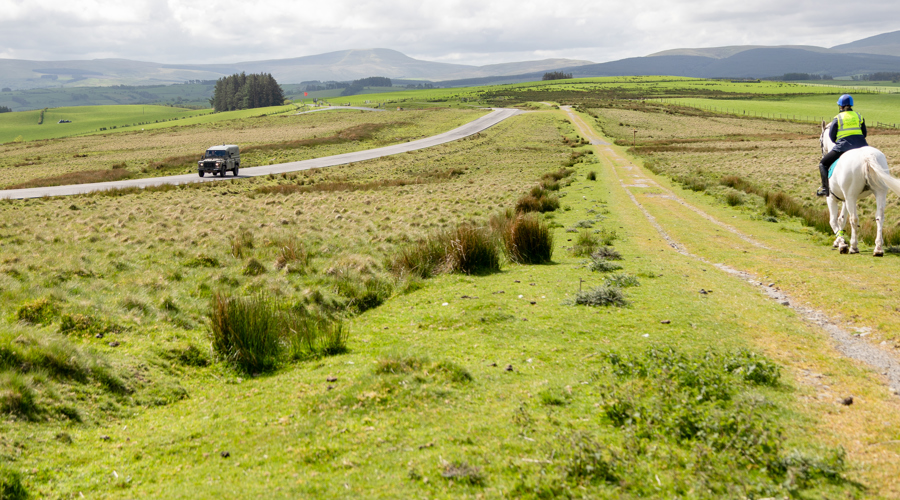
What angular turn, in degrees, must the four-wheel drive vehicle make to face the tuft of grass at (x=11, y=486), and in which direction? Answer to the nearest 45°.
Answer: approximately 45° to its left

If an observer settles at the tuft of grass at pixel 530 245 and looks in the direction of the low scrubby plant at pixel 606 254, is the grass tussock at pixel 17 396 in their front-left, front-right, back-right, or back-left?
back-right

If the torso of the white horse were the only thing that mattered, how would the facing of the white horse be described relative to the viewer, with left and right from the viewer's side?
facing away from the viewer and to the left of the viewer

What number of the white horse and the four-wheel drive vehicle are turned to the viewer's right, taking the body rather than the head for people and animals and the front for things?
0

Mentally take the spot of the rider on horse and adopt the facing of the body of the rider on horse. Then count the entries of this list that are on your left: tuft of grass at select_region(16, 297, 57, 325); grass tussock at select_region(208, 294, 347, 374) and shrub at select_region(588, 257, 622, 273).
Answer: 3

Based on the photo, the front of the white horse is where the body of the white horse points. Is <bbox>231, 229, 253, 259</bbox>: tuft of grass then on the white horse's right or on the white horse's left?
on the white horse's left

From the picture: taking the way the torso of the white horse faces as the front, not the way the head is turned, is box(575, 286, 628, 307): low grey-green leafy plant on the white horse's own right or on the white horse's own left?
on the white horse's own left

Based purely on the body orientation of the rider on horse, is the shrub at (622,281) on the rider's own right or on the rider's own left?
on the rider's own left

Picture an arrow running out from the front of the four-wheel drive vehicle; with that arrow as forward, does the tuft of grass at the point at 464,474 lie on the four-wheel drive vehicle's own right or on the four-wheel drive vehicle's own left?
on the four-wheel drive vehicle's own left

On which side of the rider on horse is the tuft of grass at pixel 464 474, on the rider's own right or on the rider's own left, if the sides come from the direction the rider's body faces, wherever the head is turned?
on the rider's own left

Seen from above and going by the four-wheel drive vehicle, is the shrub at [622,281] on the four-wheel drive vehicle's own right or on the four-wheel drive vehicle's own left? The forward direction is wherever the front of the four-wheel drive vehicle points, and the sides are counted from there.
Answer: on the four-wheel drive vehicle's own left

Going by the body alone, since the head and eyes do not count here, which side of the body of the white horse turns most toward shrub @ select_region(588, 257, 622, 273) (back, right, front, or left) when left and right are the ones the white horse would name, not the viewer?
left

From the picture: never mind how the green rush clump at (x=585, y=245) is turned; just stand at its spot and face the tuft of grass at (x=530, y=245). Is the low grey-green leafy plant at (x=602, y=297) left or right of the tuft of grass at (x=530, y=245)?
left

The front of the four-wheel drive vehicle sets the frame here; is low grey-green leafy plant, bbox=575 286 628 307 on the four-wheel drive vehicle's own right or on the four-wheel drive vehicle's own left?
on the four-wheel drive vehicle's own left
